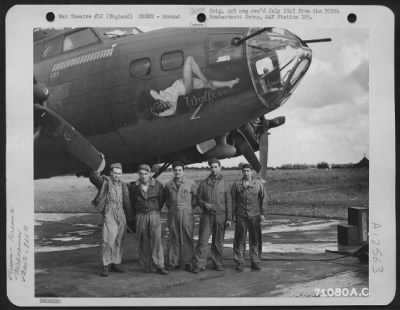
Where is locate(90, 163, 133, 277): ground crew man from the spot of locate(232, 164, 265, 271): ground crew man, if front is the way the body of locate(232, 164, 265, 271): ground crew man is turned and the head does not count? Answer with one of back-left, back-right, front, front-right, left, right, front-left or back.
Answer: right

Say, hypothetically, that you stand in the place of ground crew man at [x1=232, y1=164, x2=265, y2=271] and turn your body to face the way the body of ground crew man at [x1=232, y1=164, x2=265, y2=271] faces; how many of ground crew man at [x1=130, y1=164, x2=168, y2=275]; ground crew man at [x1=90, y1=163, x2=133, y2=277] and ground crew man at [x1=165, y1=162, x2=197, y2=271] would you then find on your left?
0

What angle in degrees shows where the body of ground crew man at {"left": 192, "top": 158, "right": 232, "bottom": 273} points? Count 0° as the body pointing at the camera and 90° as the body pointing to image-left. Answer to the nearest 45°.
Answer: approximately 0°

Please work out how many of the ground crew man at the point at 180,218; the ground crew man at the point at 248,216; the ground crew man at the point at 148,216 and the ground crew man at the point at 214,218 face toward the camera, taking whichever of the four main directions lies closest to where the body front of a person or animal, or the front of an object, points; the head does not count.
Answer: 4

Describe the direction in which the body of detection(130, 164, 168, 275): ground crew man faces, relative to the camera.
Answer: toward the camera

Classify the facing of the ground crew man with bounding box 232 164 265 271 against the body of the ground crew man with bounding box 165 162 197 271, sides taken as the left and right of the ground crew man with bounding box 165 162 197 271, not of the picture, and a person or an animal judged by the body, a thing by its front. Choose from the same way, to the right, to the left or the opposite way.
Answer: the same way

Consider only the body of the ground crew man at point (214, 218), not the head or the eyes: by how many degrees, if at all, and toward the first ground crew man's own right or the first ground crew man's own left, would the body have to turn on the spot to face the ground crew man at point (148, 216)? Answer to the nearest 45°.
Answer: approximately 90° to the first ground crew man's own right

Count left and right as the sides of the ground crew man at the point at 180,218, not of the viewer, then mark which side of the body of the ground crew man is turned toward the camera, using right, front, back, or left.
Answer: front

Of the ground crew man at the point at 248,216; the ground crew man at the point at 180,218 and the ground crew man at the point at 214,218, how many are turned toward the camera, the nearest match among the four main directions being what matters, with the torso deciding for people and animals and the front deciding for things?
3

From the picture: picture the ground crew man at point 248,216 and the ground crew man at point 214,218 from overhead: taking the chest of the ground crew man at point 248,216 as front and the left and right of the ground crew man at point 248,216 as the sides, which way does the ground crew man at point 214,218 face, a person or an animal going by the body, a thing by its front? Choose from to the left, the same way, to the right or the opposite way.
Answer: the same way

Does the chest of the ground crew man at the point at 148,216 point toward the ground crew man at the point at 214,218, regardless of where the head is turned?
no

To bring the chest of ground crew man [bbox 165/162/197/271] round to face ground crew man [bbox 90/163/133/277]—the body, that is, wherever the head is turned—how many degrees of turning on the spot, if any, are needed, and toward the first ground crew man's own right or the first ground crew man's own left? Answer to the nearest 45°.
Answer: approximately 90° to the first ground crew man's own right

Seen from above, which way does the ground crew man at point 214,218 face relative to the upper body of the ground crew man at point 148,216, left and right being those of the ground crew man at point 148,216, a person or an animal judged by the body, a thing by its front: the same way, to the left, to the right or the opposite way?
the same way

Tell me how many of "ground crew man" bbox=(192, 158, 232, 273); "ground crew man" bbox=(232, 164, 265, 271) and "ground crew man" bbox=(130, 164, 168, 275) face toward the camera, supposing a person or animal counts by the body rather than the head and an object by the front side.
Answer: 3

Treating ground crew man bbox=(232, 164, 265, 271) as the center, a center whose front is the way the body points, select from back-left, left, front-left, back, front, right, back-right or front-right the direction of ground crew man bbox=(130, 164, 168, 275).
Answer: right

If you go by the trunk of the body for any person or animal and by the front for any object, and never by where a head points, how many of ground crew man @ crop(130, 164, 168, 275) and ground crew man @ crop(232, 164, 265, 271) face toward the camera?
2
